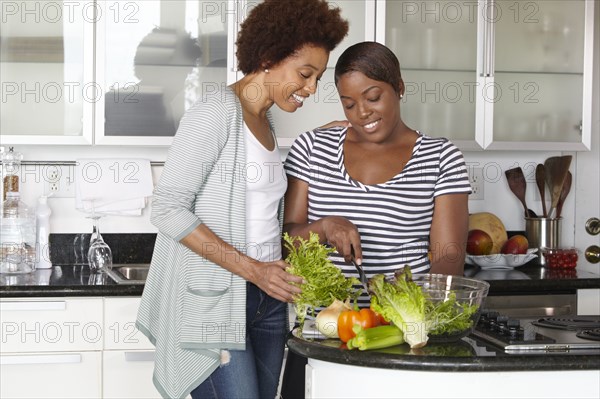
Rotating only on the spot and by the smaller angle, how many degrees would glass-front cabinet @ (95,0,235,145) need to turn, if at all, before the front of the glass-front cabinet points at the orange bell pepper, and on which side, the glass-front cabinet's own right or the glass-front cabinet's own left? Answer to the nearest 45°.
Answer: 0° — it already faces it

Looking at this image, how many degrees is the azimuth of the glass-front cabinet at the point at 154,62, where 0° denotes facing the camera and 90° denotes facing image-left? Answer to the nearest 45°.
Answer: approximately 0°

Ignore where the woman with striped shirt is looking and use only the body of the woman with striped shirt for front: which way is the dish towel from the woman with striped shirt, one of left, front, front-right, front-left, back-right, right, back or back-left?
back-right

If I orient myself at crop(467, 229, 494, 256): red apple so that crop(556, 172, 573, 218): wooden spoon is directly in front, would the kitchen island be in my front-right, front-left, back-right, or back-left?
back-right

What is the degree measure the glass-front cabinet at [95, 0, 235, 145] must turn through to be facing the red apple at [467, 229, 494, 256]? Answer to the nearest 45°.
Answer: approximately 90° to its left

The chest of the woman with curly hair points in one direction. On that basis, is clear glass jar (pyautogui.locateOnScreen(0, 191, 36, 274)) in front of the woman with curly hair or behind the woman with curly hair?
behind

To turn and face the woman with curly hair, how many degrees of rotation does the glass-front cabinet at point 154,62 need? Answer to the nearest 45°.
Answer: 0° — it already faces them
